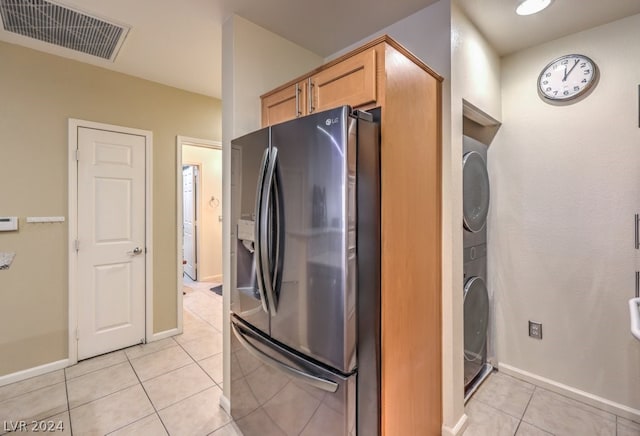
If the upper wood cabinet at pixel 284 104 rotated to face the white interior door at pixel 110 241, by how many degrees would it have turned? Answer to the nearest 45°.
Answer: approximately 90° to its right

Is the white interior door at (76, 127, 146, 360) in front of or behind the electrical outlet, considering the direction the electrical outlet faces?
in front

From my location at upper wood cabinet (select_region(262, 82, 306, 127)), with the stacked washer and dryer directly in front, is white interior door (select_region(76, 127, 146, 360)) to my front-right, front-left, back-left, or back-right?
back-left

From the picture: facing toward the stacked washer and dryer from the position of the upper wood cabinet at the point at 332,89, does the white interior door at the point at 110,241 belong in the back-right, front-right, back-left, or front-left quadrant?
back-left

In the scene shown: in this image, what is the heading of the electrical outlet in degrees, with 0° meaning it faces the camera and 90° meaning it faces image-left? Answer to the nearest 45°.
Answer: approximately 45°

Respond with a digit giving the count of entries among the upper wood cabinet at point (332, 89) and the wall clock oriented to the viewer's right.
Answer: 0

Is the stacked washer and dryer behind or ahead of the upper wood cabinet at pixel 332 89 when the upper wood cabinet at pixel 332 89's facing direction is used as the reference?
behind

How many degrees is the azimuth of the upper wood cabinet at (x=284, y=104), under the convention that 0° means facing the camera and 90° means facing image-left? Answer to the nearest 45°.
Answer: approximately 45°
